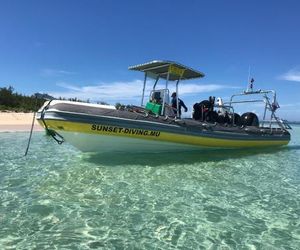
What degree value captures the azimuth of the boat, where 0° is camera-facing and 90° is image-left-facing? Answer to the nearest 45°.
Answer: approximately 45°
